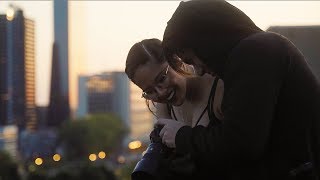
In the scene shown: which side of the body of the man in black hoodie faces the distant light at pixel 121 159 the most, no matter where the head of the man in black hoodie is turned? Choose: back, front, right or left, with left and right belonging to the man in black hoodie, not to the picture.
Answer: right

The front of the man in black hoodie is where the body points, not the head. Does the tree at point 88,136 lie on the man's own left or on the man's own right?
on the man's own right

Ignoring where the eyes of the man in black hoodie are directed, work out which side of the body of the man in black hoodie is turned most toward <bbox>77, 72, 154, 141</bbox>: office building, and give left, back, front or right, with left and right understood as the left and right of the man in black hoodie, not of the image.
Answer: right

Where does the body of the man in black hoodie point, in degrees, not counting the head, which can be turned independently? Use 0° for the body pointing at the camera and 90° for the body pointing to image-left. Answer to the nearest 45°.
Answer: approximately 90°

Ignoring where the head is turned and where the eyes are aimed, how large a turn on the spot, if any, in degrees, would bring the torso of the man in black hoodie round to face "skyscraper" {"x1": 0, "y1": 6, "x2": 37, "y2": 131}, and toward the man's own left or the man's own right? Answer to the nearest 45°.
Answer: approximately 45° to the man's own right

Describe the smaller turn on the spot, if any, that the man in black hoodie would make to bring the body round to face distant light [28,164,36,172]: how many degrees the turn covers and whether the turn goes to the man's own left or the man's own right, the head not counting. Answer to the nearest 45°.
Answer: approximately 45° to the man's own right

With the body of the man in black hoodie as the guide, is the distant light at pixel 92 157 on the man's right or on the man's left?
on the man's right

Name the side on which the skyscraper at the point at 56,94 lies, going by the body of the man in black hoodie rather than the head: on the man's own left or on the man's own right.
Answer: on the man's own right

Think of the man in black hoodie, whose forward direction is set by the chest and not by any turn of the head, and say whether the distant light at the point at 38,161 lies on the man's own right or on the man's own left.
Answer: on the man's own right
